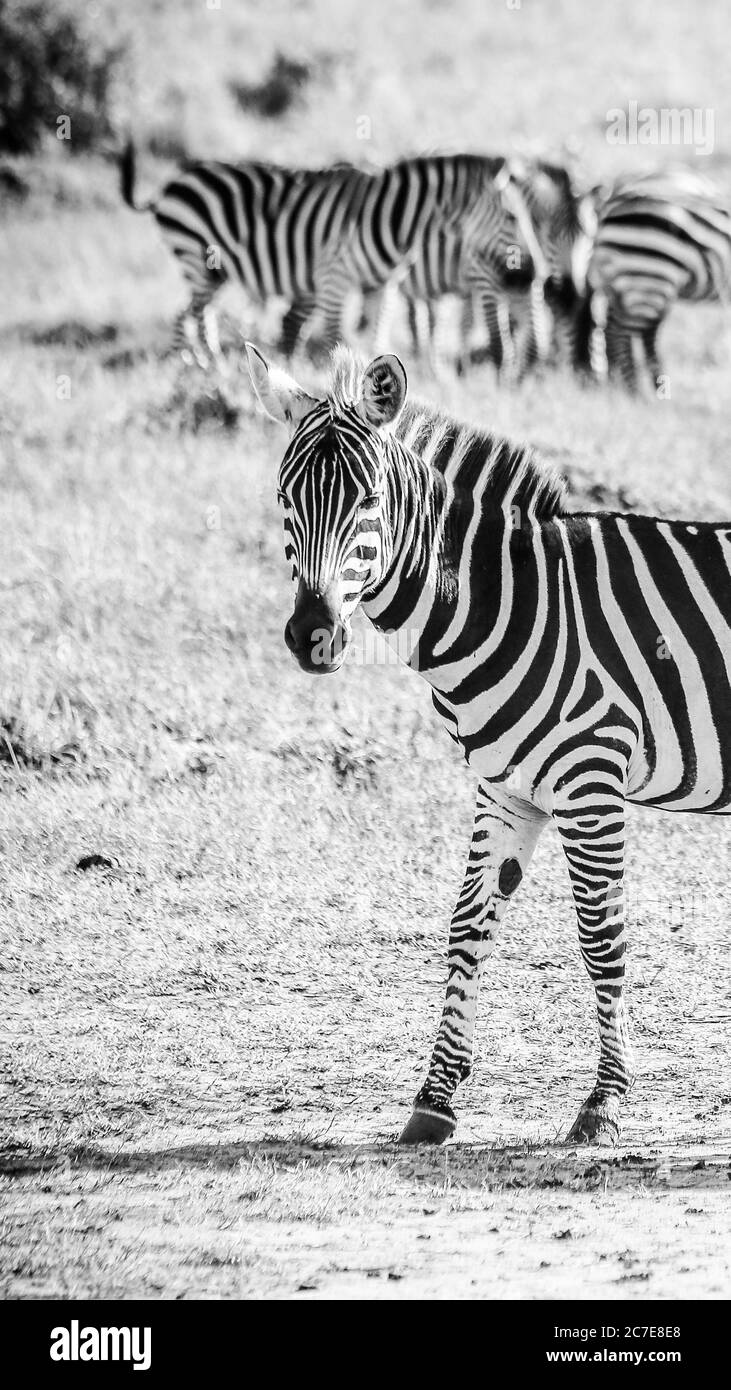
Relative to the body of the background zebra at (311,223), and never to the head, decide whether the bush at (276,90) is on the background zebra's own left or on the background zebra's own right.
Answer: on the background zebra's own left

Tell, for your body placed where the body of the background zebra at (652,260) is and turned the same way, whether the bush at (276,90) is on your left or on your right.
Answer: on your left

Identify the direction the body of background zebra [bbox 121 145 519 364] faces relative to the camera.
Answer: to the viewer's right

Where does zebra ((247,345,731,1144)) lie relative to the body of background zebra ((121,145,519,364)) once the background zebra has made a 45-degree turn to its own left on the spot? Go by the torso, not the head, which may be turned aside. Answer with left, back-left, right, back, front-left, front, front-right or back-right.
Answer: back-right
